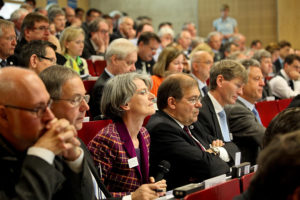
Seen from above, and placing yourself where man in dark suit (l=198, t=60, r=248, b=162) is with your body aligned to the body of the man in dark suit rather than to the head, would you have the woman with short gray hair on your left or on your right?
on your right

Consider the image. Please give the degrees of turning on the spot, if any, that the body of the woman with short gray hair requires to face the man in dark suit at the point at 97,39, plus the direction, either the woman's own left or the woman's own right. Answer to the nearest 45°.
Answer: approximately 135° to the woman's own left

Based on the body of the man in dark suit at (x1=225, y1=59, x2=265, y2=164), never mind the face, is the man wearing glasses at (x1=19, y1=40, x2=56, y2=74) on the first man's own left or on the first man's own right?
on the first man's own right

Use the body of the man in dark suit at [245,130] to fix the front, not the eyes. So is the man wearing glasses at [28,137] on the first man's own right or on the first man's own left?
on the first man's own right

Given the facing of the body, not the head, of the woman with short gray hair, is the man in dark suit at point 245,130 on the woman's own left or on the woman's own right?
on the woman's own left

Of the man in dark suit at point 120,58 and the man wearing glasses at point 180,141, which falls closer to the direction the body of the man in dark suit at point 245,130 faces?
the man wearing glasses

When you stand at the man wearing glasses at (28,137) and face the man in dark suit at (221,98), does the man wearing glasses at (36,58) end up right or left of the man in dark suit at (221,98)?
left

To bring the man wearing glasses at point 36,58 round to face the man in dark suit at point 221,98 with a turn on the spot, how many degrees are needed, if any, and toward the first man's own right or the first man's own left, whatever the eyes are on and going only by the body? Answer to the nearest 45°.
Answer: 0° — they already face them

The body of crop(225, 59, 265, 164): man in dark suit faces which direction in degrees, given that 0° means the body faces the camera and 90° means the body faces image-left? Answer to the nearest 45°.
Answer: approximately 315°

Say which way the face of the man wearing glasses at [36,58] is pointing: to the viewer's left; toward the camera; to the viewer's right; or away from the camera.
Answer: to the viewer's right
